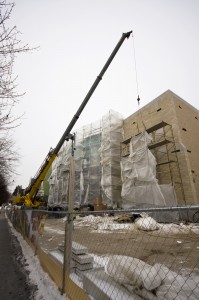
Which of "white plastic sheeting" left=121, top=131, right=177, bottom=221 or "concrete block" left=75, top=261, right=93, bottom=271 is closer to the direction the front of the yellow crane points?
the white plastic sheeting

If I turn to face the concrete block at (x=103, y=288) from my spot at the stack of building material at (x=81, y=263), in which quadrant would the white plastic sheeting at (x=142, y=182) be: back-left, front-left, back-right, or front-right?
back-left

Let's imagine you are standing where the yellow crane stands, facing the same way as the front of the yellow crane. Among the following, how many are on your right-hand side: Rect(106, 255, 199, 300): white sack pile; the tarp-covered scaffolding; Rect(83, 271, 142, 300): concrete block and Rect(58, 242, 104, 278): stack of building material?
3

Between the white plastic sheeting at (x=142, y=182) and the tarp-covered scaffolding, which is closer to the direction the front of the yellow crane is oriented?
the white plastic sheeting

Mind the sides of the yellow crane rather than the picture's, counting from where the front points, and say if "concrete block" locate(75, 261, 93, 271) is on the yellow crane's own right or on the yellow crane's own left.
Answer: on the yellow crane's own right

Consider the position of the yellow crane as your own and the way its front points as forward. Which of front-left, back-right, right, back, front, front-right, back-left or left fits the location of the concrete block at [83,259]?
right

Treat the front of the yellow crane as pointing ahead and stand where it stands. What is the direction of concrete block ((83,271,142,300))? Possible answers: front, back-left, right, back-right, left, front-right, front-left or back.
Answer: right

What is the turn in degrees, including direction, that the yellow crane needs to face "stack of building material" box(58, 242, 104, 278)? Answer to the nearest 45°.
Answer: approximately 90° to its right

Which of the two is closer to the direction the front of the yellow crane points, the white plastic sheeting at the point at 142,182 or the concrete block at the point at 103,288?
the white plastic sheeting

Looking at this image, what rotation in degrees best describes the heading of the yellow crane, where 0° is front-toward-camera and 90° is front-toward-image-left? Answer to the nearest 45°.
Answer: approximately 270°
